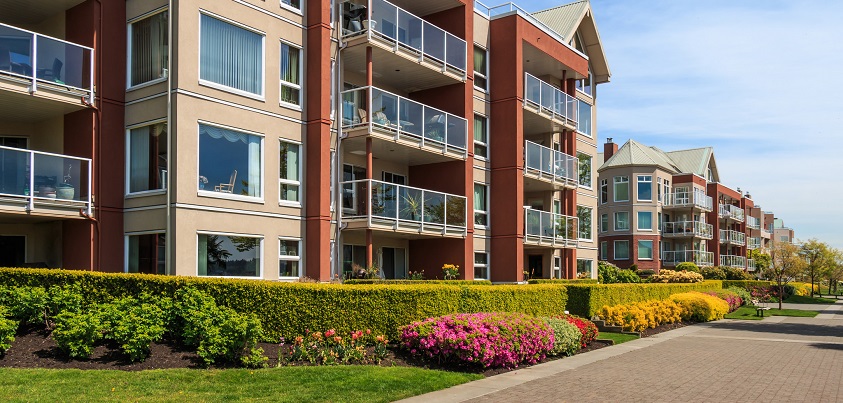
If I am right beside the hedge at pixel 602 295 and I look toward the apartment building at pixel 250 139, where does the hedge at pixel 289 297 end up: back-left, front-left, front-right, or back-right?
front-left

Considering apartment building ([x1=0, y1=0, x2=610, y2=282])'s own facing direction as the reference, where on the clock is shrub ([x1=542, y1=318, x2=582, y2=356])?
The shrub is roughly at 11 o'clock from the apartment building.

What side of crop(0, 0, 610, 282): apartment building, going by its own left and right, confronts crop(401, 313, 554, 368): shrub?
front

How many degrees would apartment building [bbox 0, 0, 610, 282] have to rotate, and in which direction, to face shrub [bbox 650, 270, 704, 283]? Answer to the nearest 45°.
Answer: approximately 90° to its left
